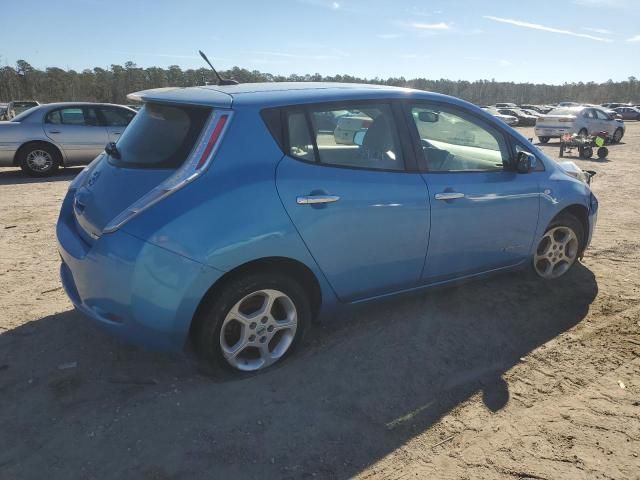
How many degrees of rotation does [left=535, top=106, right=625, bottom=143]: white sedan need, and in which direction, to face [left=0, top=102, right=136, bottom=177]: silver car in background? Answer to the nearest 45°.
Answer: approximately 180°

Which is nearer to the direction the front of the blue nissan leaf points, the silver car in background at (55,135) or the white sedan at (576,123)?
the white sedan

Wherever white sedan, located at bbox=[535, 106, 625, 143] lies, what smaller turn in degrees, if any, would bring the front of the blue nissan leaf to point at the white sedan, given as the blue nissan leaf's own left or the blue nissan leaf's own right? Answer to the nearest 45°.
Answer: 0° — it already faces it

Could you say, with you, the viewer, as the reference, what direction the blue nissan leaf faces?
facing away from the viewer and to the right of the viewer

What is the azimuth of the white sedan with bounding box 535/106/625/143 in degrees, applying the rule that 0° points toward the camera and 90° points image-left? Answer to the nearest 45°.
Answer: approximately 225°
